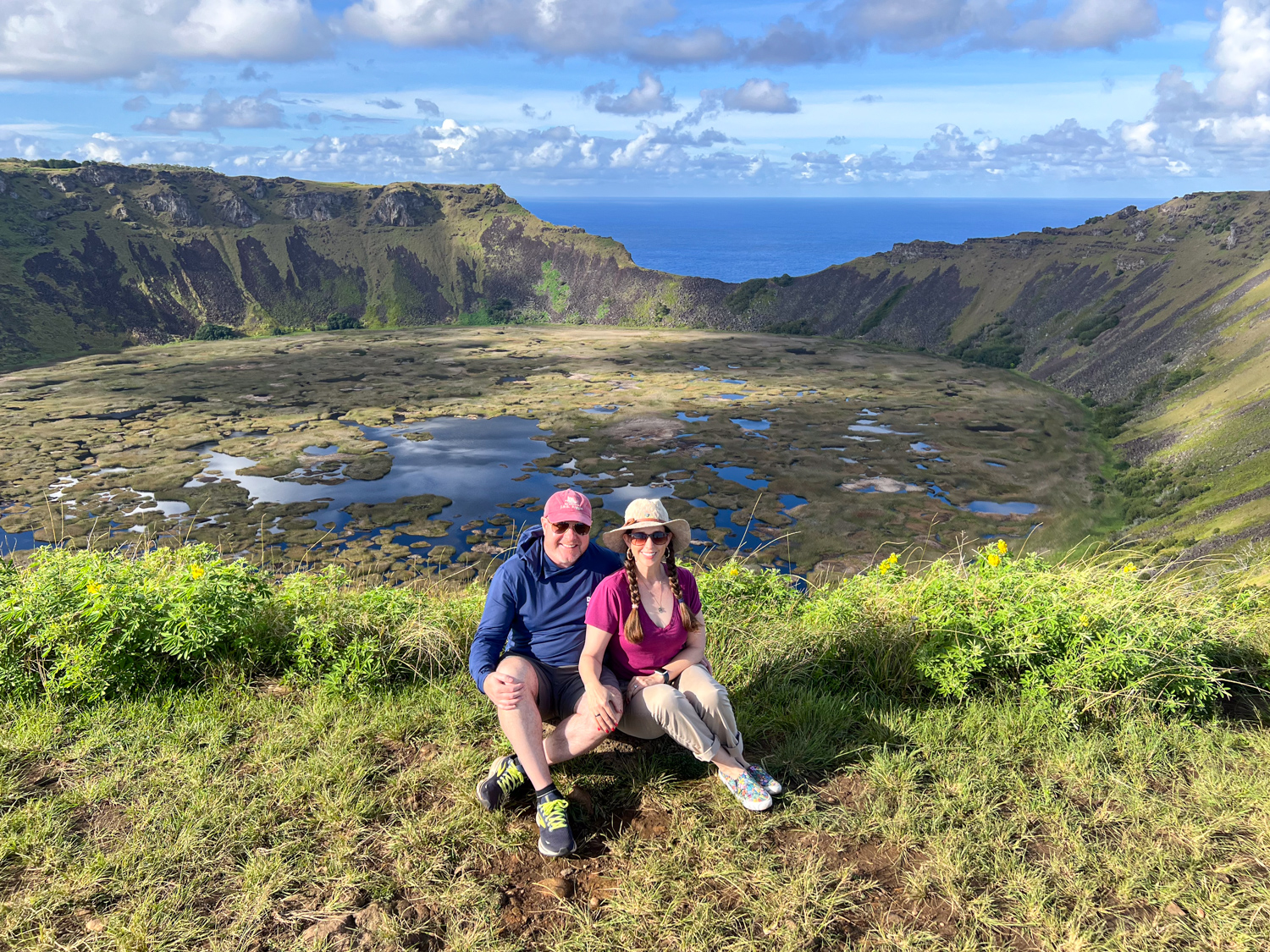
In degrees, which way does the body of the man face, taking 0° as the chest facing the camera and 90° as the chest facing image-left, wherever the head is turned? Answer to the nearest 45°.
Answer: approximately 0°

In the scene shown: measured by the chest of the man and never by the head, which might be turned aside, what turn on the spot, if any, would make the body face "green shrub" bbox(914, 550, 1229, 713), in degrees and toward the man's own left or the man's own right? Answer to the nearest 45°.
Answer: approximately 90° to the man's own left

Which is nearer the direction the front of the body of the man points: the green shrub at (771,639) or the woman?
the woman

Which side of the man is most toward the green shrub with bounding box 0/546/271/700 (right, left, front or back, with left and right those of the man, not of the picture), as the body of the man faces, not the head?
right

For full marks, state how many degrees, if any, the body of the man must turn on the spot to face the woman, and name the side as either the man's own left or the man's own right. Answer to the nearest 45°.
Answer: approximately 45° to the man's own left

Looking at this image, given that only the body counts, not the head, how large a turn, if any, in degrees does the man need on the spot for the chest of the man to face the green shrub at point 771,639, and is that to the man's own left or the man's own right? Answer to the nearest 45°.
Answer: approximately 90° to the man's own left
